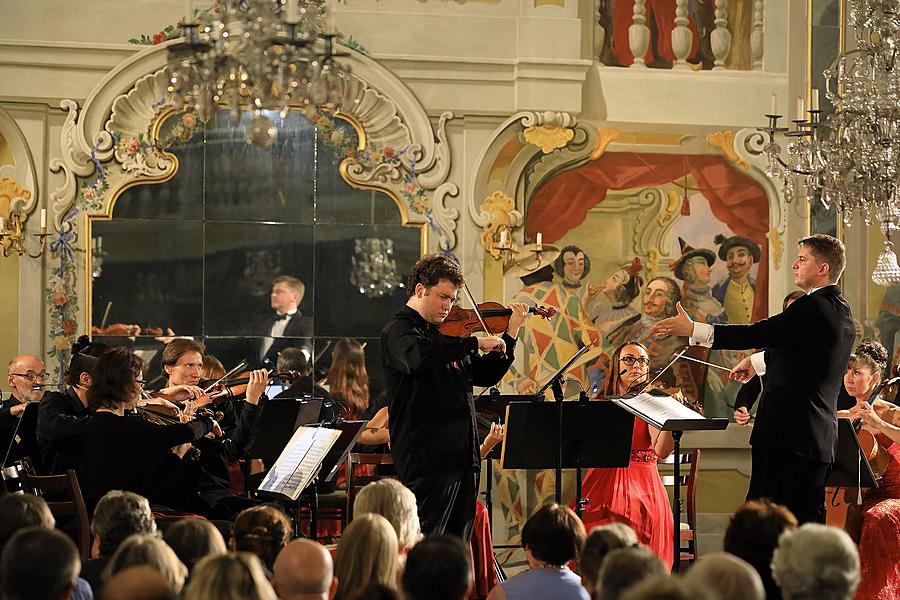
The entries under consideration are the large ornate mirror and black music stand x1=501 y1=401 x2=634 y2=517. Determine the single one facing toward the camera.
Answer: the large ornate mirror

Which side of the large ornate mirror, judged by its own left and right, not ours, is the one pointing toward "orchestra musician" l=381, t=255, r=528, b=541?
front

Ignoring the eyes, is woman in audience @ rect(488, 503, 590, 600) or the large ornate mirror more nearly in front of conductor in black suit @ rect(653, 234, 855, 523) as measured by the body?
the large ornate mirror

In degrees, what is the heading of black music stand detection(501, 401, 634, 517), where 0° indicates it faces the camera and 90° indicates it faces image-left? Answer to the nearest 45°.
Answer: approximately 180°

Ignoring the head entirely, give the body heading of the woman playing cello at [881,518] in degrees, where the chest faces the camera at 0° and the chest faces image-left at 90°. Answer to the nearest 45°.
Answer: approximately 45°

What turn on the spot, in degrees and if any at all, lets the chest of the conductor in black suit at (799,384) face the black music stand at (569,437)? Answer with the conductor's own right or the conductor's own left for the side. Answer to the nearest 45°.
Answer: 0° — they already face it

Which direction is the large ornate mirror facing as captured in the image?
toward the camera

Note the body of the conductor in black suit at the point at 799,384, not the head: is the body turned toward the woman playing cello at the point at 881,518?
no

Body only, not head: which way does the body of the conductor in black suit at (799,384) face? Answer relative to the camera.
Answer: to the viewer's left

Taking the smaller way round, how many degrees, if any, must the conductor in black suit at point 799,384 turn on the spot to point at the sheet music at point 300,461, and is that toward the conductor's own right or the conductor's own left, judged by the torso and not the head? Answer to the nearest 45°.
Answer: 0° — they already face it

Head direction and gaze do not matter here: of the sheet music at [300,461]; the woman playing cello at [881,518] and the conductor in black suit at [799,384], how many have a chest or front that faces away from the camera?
0

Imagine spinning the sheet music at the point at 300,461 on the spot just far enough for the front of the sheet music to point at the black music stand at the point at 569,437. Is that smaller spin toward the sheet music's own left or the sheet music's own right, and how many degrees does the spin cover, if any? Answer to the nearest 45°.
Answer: approximately 135° to the sheet music's own left

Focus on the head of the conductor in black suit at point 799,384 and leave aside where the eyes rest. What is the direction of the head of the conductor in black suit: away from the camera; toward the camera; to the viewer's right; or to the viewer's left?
to the viewer's left

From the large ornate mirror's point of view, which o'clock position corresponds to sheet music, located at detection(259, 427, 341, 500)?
The sheet music is roughly at 12 o'clock from the large ornate mirror.

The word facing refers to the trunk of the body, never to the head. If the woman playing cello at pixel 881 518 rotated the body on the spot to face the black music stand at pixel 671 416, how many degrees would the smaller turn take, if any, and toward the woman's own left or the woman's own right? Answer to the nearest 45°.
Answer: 0° — they already face it

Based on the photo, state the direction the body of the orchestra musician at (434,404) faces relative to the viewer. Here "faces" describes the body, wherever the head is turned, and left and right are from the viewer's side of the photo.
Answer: facing the viewer and to the right of the viewer

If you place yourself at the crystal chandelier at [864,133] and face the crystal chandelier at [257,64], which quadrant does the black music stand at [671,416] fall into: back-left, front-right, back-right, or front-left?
front-left
